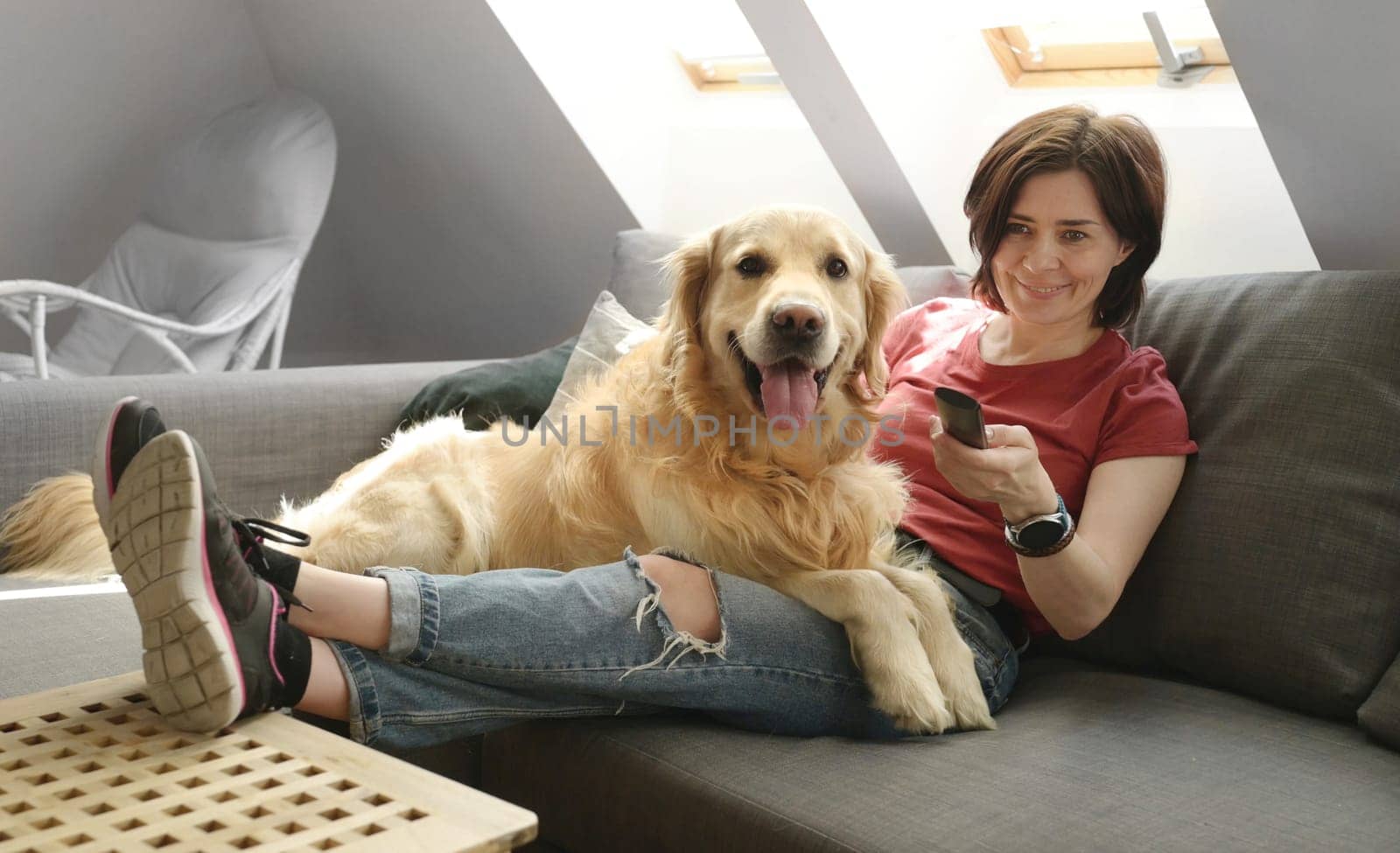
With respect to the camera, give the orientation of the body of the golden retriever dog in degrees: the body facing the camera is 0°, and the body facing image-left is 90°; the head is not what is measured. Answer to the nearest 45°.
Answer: approximately 315°

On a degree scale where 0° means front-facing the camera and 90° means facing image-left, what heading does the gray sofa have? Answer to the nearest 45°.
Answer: approximately 45°

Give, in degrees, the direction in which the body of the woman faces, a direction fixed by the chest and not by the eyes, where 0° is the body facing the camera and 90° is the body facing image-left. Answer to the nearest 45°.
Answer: approximately 45°

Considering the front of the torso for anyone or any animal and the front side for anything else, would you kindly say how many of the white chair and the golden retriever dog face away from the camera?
0

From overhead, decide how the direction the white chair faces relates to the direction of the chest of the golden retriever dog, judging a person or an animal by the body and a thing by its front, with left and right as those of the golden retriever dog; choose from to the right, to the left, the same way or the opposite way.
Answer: to the right

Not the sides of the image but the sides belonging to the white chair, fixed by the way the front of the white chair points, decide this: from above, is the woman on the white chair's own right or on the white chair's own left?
on the white chair's own left

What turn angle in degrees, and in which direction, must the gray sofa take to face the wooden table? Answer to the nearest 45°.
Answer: approximately 45° to its right

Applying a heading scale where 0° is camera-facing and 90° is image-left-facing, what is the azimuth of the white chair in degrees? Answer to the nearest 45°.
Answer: approximately 45°

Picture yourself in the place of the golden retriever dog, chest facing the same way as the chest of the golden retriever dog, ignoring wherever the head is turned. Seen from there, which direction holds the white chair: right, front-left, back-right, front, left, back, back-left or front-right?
back-left
